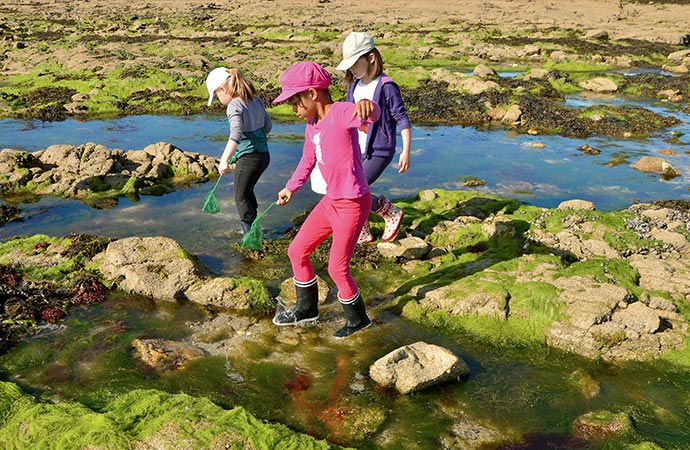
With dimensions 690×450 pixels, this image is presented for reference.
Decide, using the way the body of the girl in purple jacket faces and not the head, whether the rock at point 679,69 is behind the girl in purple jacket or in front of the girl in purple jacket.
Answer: behind

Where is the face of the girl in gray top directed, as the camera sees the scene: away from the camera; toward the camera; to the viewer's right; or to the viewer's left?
to the viewer's left

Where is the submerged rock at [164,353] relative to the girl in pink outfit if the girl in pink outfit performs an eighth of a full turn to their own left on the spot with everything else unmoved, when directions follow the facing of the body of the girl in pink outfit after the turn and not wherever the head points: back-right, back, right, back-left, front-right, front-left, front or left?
right

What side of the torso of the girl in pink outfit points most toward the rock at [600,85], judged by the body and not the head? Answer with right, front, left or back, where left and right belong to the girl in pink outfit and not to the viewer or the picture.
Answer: back

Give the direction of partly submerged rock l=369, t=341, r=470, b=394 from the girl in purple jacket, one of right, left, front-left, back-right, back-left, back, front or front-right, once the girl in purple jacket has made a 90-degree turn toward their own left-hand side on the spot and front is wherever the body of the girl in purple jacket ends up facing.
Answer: front-right

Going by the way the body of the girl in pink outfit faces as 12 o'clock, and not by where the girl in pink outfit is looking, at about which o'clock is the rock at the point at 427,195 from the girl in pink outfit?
The rock is roughly at 5 o'clock from the girl in pink outfit.

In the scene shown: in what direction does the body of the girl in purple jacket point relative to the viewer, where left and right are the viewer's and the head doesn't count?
facing the viewer and to the left of the viewer

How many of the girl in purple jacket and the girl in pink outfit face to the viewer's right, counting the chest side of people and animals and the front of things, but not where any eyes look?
0

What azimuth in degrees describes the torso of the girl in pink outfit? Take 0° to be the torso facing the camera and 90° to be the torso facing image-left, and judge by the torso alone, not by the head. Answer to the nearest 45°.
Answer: approximately 45°
